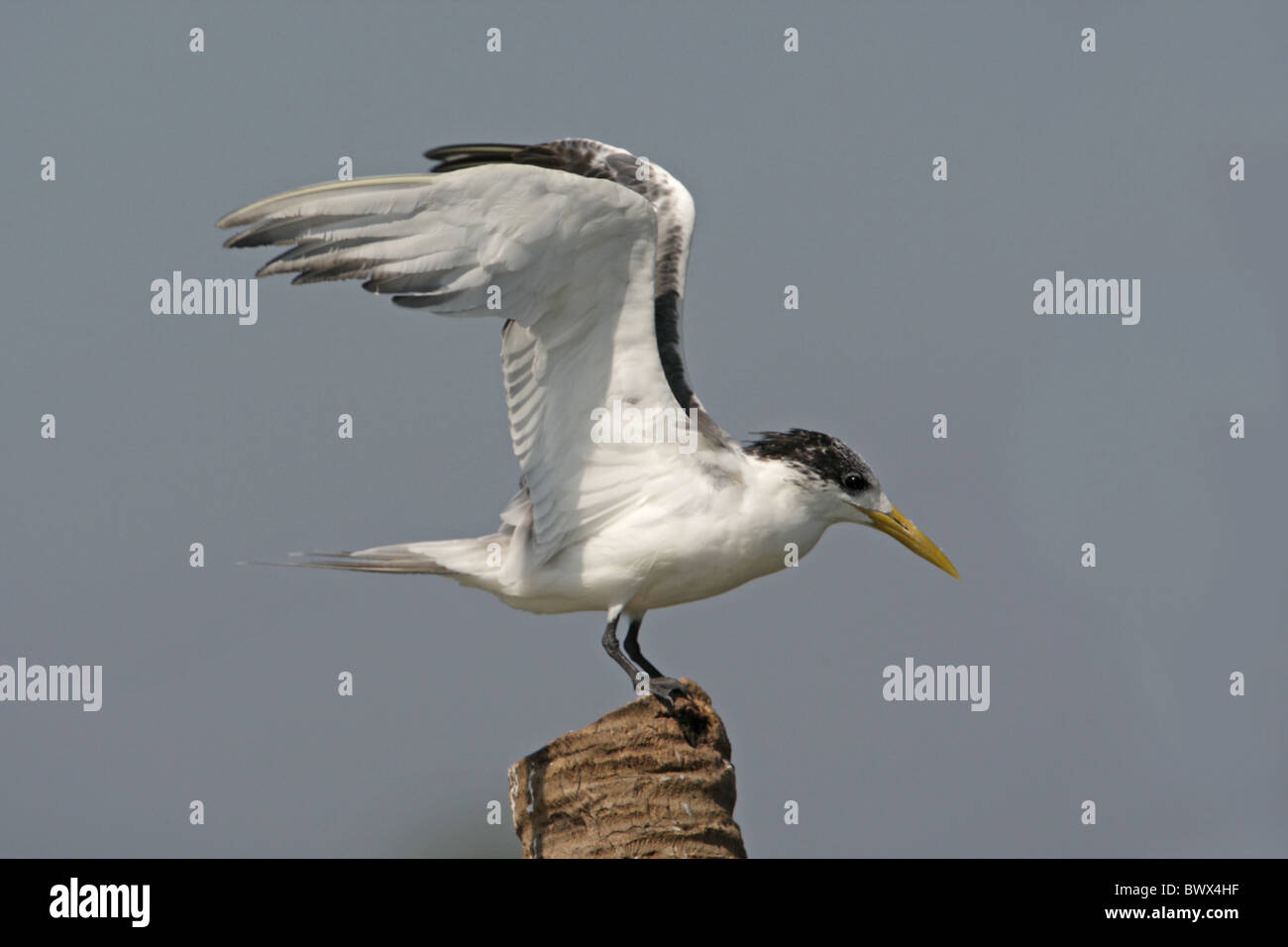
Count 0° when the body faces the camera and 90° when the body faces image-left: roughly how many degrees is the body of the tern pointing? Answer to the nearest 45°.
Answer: approximately 270°
